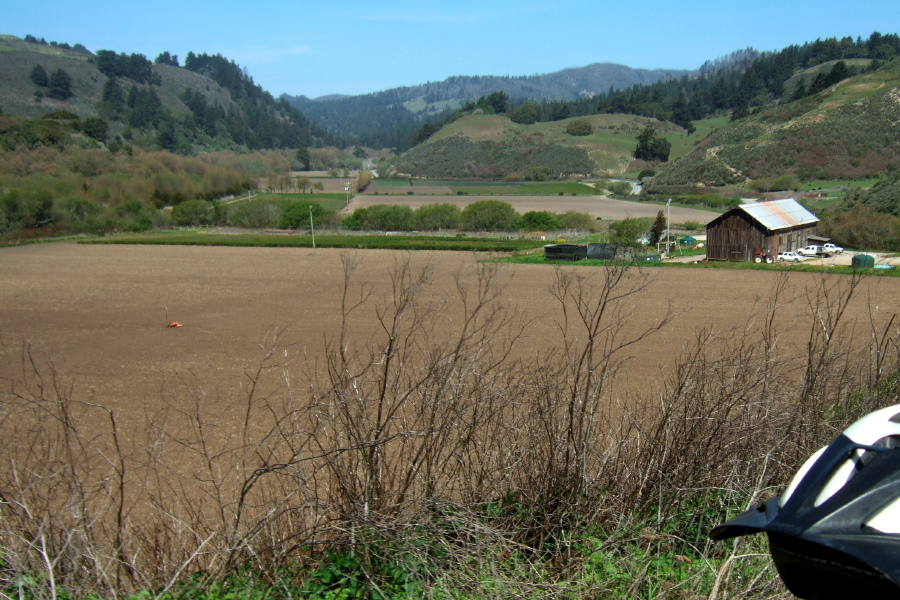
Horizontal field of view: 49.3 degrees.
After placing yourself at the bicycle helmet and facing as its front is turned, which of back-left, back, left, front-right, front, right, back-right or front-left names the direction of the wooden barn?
right

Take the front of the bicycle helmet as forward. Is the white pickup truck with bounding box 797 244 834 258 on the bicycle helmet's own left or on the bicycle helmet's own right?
on the bicycle helmet's own right

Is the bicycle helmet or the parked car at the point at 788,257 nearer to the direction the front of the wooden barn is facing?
the bicycle helmet

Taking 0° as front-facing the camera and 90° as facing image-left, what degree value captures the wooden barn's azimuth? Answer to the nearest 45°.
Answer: approximately 45°

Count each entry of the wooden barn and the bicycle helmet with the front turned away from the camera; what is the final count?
0

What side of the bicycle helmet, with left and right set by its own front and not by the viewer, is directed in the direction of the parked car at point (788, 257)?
right

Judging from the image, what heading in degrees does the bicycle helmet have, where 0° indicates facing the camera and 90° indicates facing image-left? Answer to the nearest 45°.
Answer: approximately 90°
